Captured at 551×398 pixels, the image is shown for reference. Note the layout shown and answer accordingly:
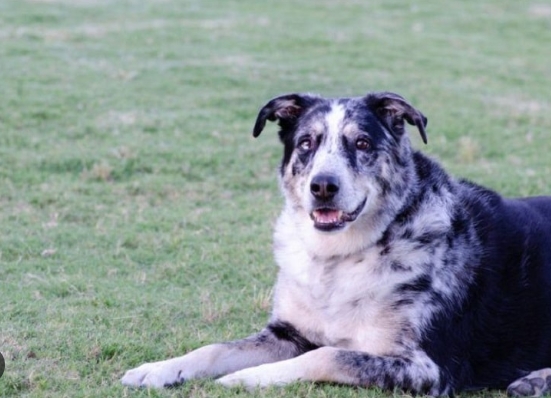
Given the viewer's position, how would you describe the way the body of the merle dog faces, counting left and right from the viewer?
facing the viewer and to the left of the viewer
